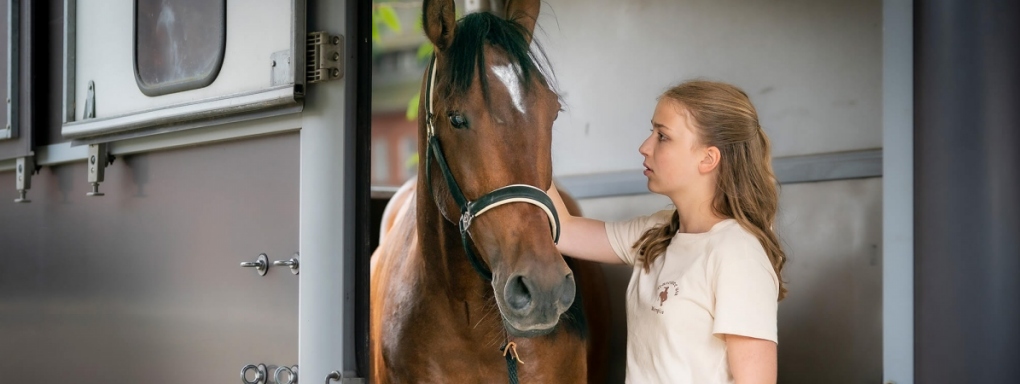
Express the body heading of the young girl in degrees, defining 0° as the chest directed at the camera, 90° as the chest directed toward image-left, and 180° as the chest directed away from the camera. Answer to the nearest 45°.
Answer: approximately 45°

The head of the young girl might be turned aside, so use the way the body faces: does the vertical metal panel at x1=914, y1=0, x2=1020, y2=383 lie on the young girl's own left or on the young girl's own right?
on the young girl's own left

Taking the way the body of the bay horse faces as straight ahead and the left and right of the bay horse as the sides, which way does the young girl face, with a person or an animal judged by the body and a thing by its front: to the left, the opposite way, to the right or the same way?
to the right

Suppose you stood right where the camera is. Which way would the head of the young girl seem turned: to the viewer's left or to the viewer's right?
to the viewer's left

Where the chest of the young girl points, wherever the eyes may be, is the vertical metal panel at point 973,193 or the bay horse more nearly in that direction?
the bay horse

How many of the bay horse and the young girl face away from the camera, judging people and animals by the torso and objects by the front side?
0

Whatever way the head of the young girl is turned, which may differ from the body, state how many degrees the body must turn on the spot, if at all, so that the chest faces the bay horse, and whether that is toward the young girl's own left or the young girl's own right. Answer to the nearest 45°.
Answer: approximately 45° to the young girl's own right

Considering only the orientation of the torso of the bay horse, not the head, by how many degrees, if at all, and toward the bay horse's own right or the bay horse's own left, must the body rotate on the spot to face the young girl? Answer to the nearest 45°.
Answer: approximately 45° to the bay horse's own left

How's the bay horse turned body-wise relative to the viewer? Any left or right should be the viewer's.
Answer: facing the viewer and to the right of the viewer
